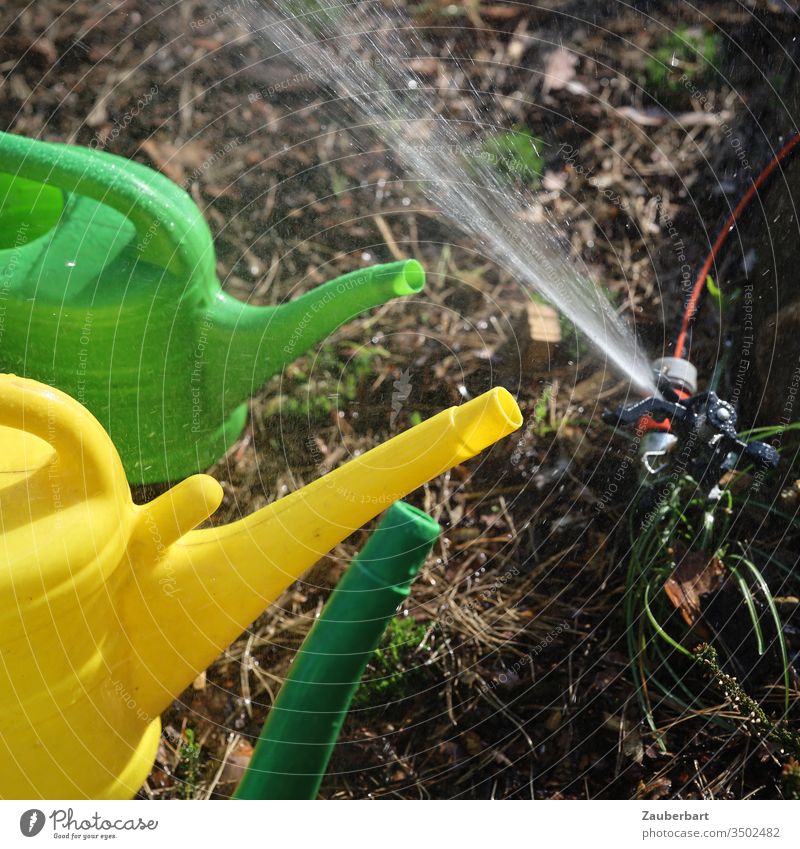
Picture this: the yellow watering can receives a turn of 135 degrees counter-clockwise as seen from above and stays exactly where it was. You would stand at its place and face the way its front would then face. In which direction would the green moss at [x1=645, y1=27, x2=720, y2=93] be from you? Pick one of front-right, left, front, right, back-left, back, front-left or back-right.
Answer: right

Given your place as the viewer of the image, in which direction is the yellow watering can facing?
facing to the right of the viewer
